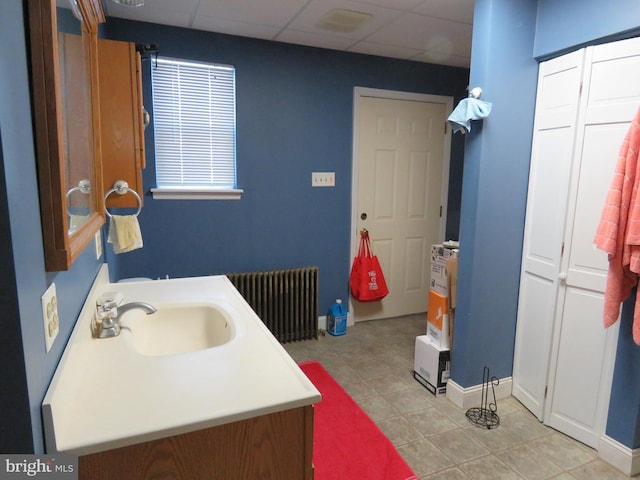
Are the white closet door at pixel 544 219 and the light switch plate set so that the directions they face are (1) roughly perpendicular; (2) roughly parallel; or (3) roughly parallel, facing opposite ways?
roughly perpendicular

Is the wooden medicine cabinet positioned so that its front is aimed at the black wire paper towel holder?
yes

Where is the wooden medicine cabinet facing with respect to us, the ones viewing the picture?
facing to the right of the viewer

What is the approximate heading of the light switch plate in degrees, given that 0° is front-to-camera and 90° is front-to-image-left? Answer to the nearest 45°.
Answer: approximately 0°

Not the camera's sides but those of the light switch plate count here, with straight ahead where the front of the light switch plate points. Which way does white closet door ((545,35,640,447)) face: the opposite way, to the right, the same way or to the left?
to the right

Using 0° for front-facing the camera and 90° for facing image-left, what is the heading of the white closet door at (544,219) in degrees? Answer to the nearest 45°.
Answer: approximately 45°

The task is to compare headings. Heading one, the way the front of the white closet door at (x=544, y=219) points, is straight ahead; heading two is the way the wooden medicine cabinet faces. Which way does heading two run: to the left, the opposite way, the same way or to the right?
the opposite way
